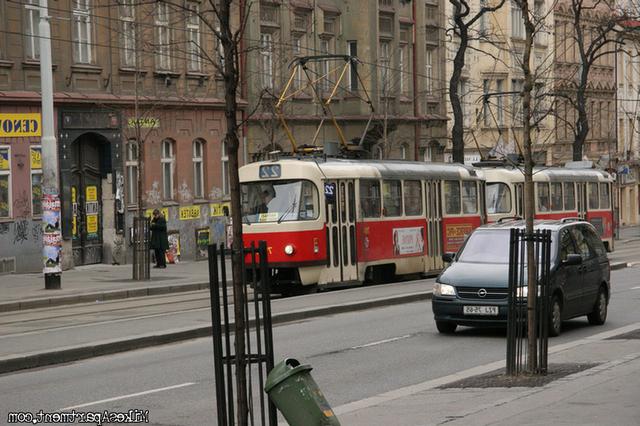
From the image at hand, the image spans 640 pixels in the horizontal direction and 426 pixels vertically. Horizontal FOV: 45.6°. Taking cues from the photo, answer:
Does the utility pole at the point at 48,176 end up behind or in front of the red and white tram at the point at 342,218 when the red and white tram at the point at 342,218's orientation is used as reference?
in front

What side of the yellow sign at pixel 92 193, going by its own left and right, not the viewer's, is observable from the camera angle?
front

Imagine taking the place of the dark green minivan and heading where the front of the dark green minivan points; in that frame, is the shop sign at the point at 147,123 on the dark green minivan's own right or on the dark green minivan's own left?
on the dark green minivan's own right

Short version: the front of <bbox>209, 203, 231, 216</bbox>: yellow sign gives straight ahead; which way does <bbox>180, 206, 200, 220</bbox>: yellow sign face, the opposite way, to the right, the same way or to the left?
the same way

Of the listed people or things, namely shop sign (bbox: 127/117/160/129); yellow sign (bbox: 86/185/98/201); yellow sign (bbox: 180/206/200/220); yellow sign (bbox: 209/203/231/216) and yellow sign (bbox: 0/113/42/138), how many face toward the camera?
5

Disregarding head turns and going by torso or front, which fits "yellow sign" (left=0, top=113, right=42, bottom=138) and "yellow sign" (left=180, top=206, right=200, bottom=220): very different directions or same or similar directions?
same or similar directions

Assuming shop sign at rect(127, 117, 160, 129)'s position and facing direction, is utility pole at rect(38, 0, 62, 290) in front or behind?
in front

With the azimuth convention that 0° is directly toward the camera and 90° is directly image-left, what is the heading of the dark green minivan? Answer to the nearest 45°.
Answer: approximately 45°

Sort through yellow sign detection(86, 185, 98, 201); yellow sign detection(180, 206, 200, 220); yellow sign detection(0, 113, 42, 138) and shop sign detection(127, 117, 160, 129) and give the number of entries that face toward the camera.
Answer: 4

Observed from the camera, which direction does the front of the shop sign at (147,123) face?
facing the viewer

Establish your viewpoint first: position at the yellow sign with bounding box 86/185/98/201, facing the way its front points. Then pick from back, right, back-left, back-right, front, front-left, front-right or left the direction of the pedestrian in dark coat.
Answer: front-left

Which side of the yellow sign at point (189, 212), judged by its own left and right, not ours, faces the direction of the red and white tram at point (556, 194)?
left

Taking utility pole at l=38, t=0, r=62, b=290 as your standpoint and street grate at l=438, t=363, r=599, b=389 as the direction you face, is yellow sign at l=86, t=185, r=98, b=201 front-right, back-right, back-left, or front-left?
back-left

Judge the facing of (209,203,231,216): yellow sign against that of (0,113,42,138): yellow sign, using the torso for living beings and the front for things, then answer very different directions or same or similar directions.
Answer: same or similar directions
